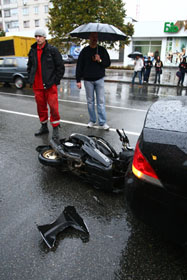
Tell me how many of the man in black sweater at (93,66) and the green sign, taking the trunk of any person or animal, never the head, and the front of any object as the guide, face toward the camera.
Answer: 2

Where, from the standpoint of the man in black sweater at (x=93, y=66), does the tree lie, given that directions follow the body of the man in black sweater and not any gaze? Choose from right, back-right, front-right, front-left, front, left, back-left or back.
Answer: back

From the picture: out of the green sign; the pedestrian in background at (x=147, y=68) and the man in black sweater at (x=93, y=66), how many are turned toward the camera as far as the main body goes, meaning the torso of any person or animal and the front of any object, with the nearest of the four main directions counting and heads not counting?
3

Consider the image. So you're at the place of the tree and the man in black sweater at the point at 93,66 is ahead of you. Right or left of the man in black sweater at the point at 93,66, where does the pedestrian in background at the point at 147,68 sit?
left

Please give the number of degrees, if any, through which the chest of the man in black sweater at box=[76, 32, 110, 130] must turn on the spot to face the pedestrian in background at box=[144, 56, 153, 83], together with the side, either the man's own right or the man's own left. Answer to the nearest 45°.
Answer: approximately 180°

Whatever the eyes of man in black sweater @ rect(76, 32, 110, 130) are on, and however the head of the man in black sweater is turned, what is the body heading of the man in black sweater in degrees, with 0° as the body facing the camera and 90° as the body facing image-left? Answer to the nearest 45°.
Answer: approximately 0°

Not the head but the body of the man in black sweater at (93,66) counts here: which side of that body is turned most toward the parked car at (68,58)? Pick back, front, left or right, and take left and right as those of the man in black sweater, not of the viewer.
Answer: back

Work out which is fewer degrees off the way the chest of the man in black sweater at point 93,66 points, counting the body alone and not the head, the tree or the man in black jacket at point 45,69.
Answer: the man in black jacket

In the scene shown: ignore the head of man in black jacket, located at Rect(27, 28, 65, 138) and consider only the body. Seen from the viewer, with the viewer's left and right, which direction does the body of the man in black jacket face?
facing the viewer and to the left of the viewer

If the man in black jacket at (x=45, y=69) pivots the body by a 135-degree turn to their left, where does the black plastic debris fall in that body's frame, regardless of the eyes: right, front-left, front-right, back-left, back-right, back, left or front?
right

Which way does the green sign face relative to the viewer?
toward the camera

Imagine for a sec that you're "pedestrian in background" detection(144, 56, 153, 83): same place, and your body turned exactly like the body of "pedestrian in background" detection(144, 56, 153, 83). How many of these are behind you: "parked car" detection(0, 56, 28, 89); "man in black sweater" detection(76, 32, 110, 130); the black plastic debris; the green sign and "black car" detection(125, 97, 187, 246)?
1
